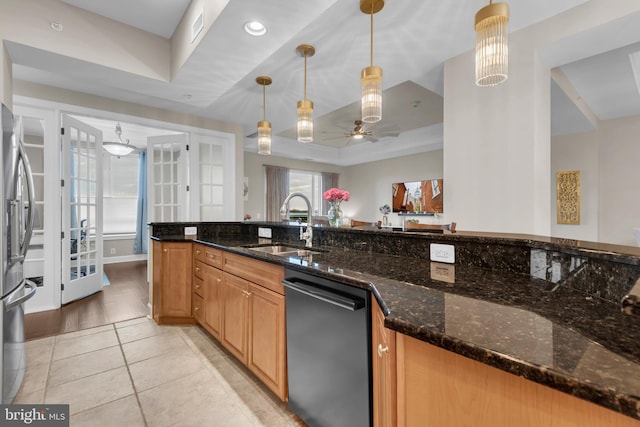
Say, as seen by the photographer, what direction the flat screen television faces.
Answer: facing the viewer and to the left of the viewer

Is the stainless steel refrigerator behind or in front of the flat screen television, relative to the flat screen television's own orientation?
in front

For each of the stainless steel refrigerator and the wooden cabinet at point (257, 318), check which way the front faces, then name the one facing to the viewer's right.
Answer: the stainless steel refrigerator

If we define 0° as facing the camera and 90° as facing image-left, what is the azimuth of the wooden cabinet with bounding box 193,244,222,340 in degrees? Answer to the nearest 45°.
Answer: approximately 45°

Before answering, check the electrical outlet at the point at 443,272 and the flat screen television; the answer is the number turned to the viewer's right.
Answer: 0

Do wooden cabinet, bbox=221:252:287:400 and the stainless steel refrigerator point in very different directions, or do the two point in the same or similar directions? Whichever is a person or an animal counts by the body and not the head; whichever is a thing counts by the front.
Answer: very different directions

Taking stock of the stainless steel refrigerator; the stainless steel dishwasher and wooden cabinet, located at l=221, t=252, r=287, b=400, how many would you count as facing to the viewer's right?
1

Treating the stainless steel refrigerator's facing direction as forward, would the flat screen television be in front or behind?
in front

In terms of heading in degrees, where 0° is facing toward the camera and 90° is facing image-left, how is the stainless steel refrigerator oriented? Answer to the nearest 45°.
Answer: approximately 270°

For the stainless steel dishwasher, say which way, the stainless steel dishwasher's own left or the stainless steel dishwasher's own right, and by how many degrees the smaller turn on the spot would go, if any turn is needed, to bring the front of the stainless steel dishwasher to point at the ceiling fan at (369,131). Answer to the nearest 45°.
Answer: approximately 135° to the stainless steel dishwasher's own right

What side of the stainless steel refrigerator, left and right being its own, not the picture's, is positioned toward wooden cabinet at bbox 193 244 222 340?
front

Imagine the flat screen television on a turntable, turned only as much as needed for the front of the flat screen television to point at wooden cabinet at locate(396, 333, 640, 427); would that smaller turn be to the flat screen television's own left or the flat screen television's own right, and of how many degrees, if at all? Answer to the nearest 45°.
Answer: approximately 45° to the flat screen television's own left

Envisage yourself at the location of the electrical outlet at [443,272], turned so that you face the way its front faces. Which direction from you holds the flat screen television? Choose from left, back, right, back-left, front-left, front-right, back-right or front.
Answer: back-right
